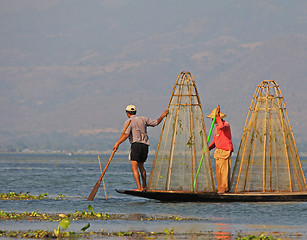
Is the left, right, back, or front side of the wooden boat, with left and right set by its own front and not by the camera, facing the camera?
left

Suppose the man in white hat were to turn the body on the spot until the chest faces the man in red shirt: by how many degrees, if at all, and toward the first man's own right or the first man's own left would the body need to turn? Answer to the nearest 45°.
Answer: approximately 135° to the first man's own right

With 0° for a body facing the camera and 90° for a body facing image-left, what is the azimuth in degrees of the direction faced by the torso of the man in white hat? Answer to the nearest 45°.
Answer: approximately 135°
